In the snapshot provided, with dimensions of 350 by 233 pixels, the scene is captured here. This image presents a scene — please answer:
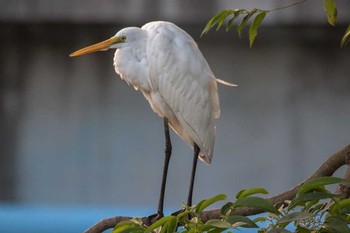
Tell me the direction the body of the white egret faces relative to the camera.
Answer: to the viewer's left

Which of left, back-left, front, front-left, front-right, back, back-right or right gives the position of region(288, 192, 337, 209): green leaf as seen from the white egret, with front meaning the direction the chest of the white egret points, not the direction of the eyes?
back

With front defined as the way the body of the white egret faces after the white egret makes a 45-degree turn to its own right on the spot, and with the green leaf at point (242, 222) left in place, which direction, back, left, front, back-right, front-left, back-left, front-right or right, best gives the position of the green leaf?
back-right

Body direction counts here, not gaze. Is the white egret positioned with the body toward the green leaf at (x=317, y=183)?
no
